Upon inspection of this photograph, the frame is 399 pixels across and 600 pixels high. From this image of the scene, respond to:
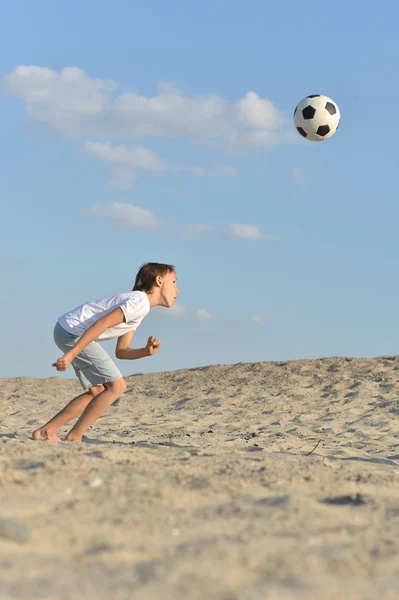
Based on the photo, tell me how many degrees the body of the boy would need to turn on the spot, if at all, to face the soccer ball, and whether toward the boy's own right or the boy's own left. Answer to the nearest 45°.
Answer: approximately 45° to the boy's own left

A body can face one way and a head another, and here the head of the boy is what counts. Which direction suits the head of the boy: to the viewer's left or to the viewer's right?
to the viewer's right

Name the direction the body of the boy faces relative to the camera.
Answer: to the viewer's right
